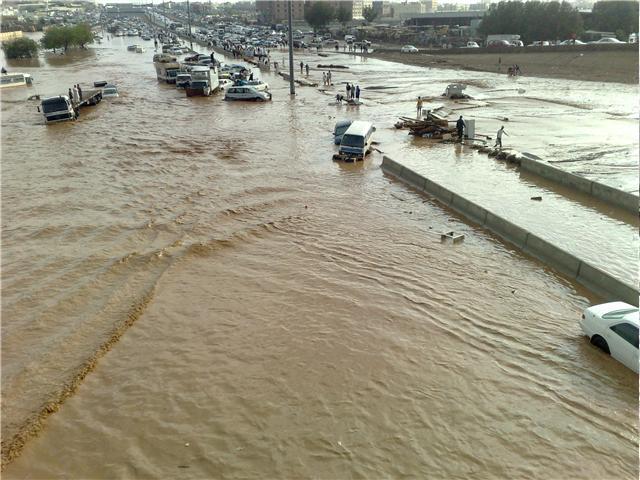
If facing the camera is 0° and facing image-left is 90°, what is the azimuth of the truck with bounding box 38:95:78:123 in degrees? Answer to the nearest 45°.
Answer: approximately 45°

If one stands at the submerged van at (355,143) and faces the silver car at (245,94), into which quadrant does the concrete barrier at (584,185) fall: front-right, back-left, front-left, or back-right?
back-right

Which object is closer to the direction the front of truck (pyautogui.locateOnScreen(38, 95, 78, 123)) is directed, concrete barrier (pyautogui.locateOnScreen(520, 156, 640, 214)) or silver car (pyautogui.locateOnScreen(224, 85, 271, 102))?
the concrete barrier
